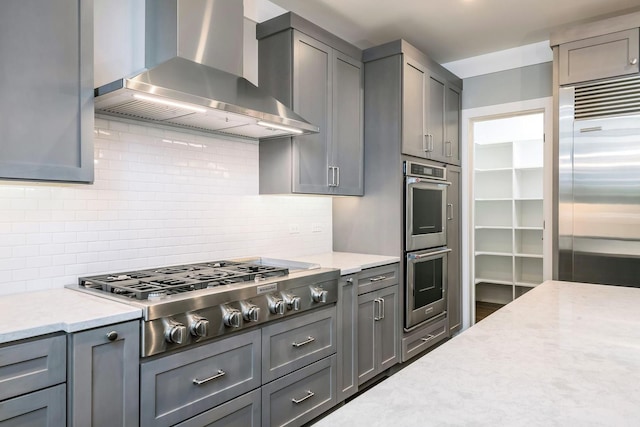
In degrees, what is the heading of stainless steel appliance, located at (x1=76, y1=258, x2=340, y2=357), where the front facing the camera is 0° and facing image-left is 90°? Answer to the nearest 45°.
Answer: approximately 315°

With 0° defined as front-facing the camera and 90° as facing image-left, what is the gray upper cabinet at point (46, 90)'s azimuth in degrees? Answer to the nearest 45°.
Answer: approximately 0°

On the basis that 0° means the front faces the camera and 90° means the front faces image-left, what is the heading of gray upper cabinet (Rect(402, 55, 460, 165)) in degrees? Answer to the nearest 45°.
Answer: approximately 315°

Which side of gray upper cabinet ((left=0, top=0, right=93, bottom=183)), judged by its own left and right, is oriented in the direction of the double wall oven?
left

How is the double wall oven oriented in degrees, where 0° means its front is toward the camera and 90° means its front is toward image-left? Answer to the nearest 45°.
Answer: approximately 315°
